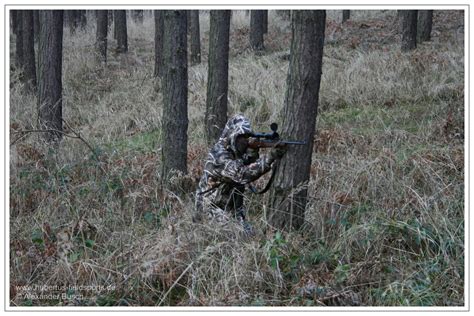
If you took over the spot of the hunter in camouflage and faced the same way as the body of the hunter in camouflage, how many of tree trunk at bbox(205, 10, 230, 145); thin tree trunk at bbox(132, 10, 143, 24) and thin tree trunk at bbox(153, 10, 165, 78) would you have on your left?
3

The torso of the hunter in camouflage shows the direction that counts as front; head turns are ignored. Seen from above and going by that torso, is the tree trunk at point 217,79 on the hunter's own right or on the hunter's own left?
on the hunter's own left

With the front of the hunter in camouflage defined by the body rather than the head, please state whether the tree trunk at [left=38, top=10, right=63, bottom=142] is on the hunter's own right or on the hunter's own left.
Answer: on the hunter's own left

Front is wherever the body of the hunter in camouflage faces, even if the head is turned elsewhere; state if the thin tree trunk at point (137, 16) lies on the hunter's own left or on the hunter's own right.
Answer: on the hunter's own left

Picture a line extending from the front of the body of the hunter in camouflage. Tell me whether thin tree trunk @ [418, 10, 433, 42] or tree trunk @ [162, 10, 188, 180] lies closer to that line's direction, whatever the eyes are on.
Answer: the thin tree trunk

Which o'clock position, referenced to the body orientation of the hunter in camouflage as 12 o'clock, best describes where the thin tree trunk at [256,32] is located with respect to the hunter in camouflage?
The thin tree trunk is roughly at 9 o'clock from the hunter in camouflage.

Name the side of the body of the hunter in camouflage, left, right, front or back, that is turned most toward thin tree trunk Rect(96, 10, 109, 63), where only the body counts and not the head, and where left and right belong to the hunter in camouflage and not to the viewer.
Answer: left

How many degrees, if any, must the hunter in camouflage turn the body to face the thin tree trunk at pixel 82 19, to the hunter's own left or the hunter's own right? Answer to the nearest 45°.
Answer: approximately 90° to the hunter's own left

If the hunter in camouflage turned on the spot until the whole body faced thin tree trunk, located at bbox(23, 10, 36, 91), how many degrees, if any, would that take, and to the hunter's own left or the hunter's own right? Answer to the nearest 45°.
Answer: approximately 135° to the hunter's own left

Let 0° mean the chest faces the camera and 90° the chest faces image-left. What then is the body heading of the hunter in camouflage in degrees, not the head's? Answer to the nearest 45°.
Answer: approximately 270°

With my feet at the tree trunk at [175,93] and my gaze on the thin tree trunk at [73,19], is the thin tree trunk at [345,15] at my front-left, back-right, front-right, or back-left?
front-right

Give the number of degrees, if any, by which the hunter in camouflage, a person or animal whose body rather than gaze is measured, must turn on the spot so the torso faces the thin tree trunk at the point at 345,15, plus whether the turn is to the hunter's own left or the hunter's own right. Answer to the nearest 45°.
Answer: approximately 90° to the hunter's own left

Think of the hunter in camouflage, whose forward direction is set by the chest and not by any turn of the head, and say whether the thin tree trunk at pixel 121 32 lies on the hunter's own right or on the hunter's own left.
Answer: on the hunter's own left

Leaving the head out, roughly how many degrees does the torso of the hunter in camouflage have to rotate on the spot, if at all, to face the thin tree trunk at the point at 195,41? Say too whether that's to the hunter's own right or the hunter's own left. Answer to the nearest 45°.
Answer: approximately 90° to the hunter's own left

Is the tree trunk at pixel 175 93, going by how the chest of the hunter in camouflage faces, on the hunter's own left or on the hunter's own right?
on the hunter's own left
